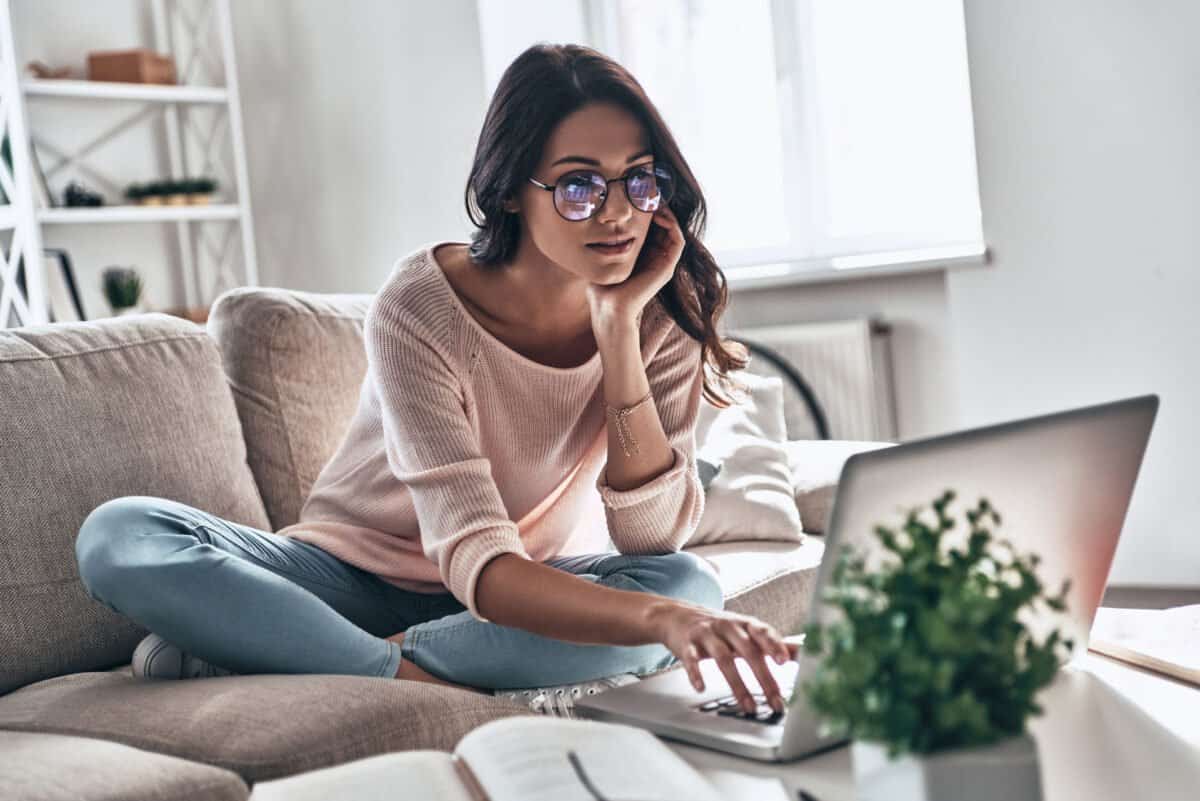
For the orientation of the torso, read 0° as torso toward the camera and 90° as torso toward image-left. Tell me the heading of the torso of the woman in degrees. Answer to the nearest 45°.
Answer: approximately 315°

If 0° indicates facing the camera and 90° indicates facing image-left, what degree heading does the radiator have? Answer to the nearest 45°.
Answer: approximately 0°

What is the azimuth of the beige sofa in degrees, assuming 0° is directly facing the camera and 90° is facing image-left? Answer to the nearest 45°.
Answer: approximately 315°

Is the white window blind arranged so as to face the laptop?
yes

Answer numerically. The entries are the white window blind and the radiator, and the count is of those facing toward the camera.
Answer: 2

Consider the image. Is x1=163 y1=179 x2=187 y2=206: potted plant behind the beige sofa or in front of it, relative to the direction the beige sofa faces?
behind

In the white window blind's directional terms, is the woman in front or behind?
in front

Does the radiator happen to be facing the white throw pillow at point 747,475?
yes

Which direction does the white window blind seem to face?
toward the camera

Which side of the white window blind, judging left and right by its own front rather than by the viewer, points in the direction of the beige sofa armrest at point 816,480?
front

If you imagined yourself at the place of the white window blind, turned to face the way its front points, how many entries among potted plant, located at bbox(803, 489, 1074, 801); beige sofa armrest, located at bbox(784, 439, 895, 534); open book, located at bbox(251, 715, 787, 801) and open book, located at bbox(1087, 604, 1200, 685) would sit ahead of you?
4

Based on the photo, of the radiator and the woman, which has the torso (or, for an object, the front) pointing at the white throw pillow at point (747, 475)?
the radiator
